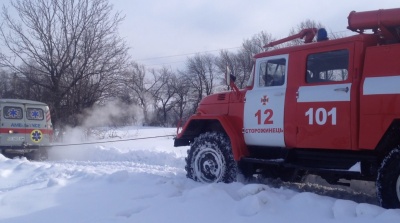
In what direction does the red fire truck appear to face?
to the viewer's left
